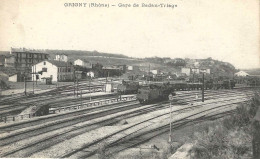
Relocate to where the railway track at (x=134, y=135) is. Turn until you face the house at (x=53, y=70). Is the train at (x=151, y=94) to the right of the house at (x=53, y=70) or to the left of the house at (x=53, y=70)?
right
